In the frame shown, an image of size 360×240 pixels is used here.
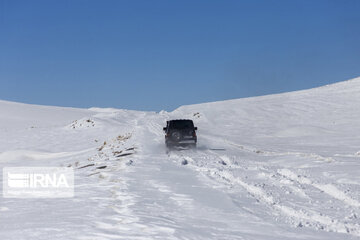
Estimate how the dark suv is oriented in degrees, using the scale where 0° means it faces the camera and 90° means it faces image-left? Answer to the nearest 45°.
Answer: approximately 180°
